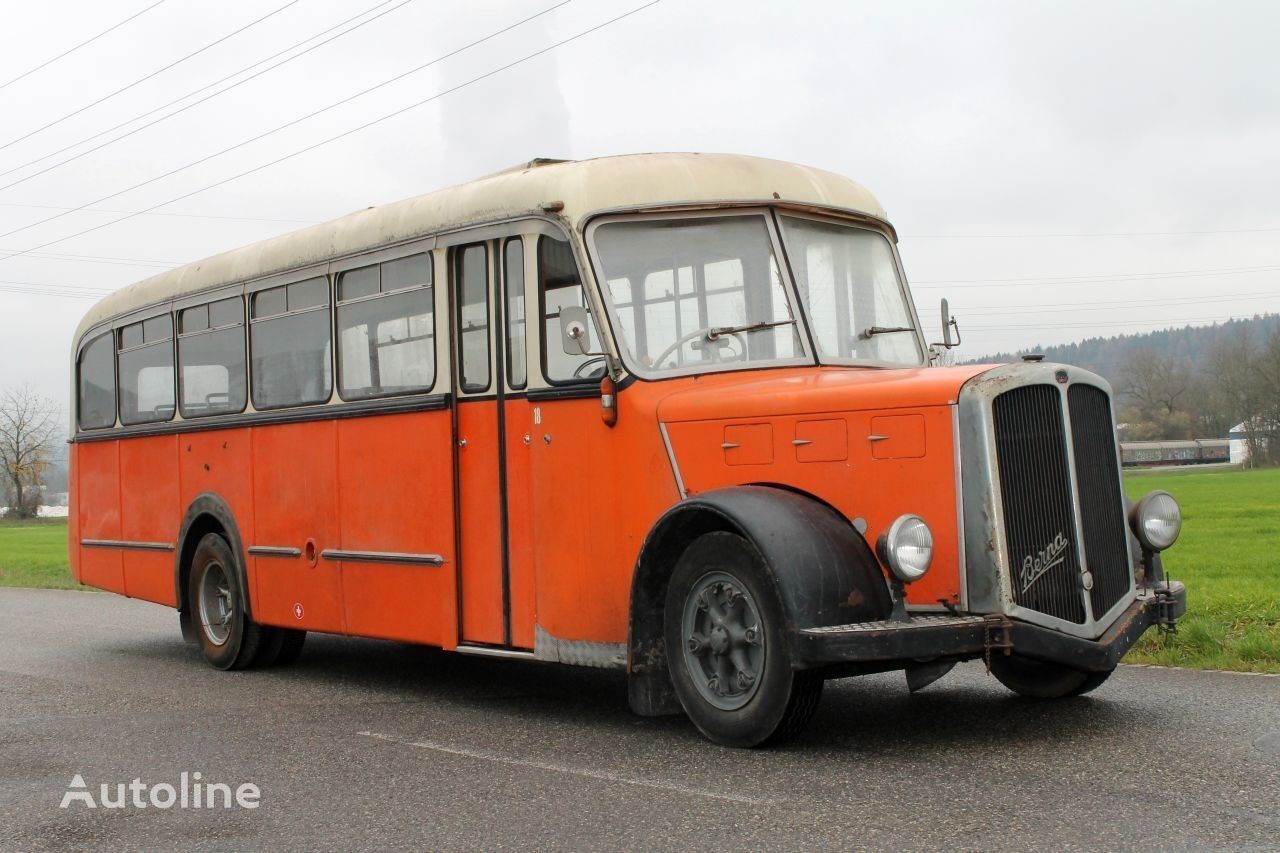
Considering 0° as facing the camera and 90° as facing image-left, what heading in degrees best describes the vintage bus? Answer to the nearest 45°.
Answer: approximately 315°
